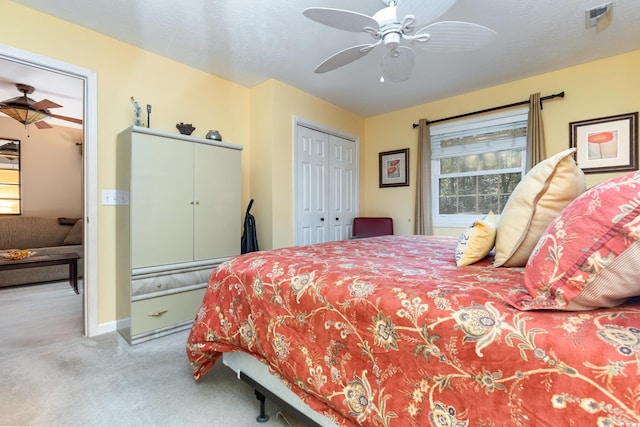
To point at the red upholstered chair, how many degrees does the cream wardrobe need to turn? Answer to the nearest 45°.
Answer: approximately 45° to its left

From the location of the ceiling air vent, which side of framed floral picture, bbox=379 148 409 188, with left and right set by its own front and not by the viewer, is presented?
left

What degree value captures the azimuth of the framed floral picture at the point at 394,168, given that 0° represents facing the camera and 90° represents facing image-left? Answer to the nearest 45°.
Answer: approximately 45°

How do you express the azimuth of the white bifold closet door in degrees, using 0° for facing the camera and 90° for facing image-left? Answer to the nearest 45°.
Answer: approximately 315°

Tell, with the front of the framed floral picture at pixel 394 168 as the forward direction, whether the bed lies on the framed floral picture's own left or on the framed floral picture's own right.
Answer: on the framed floral picture's own left

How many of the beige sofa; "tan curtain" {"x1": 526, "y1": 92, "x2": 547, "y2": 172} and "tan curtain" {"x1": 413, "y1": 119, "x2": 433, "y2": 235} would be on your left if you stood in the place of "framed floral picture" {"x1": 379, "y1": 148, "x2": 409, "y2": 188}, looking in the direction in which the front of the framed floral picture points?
2

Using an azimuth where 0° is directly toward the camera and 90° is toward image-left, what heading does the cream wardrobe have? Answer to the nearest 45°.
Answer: approximately 315°

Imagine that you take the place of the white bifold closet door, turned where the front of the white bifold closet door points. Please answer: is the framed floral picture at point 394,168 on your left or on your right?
on your left
